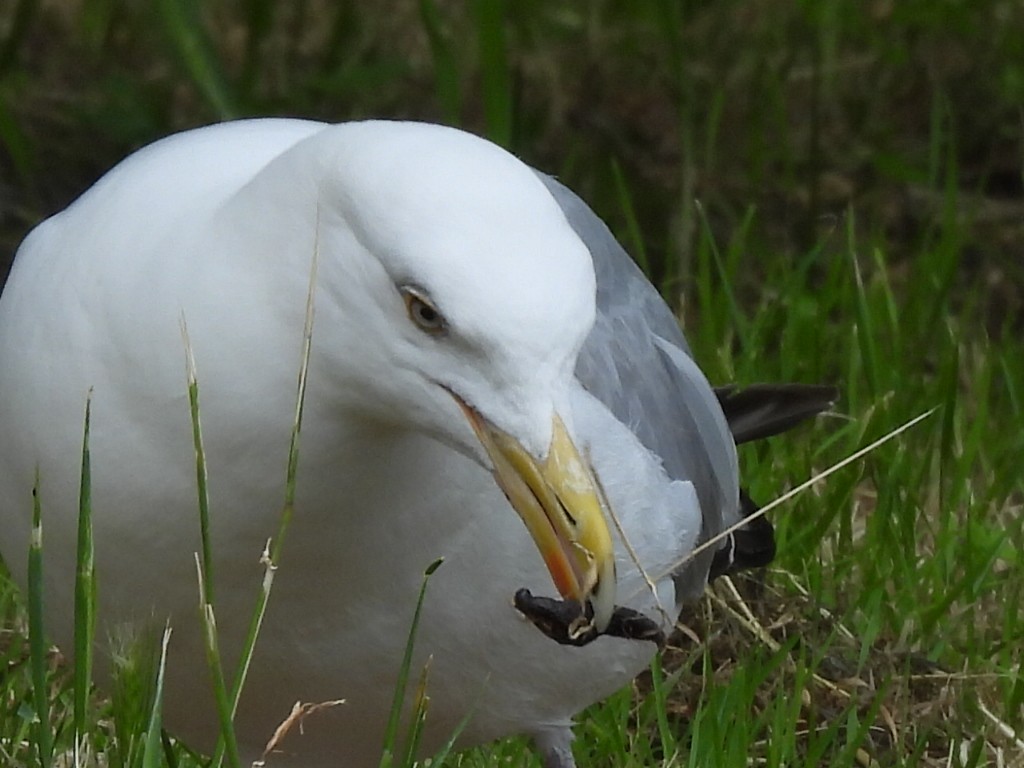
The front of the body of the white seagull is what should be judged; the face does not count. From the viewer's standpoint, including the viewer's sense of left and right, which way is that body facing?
facing the viewer and to the left of the viewer

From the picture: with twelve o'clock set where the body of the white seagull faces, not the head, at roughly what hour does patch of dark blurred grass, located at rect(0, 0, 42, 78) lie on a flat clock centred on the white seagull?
The patch of dark blurred grass is roughly at 4 o'clock from the white seagull.

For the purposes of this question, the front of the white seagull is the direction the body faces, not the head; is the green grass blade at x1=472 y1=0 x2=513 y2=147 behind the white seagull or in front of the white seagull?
behind

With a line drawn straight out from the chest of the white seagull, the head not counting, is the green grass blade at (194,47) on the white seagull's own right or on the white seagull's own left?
on the white seagull's own right

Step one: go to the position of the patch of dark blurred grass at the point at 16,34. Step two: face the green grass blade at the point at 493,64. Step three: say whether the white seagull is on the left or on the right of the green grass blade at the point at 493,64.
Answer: right
